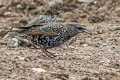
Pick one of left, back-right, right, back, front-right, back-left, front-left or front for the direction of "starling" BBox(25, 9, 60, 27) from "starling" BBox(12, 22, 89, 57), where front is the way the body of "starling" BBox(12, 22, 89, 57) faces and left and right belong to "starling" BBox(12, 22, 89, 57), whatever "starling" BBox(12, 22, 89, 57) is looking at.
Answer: left

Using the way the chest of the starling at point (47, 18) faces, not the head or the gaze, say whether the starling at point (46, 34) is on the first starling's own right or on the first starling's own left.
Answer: on the first starling's own right

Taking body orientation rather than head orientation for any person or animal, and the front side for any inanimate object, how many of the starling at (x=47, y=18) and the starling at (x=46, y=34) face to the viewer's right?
2

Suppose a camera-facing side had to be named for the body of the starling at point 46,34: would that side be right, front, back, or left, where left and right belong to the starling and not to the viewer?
right

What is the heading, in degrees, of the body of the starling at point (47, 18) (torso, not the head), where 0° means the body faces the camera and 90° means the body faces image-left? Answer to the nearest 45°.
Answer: approximately 270°
